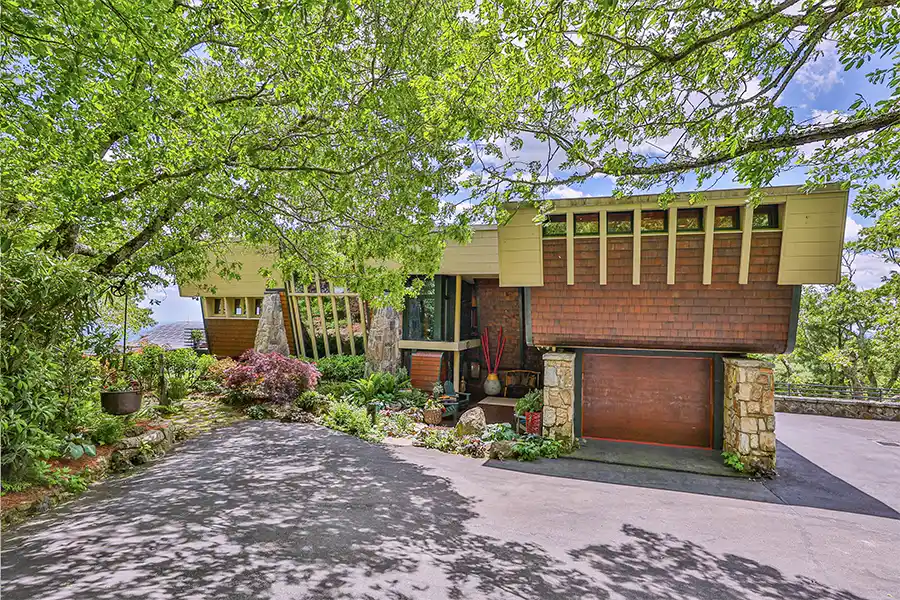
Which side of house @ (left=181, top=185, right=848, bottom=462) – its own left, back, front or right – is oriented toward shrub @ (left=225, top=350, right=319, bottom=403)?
right

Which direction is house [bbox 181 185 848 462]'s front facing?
toward the camera

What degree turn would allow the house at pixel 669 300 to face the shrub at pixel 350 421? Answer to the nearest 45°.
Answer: approximately 90° to its right

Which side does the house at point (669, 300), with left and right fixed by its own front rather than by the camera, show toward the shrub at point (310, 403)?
right

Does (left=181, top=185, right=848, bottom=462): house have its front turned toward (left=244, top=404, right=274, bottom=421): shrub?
no

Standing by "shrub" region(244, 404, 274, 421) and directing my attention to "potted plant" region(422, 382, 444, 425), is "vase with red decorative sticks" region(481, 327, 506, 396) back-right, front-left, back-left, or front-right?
front-left

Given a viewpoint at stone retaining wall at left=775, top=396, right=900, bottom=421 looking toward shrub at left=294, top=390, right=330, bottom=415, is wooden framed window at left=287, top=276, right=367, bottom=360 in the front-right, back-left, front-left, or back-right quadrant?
front-right

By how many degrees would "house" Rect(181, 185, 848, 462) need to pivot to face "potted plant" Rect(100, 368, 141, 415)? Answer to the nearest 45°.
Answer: approximately 90° to its right

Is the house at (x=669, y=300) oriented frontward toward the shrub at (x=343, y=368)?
no

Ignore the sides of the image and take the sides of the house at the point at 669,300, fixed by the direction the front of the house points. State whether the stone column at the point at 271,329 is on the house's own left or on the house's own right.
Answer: on the house's own right
